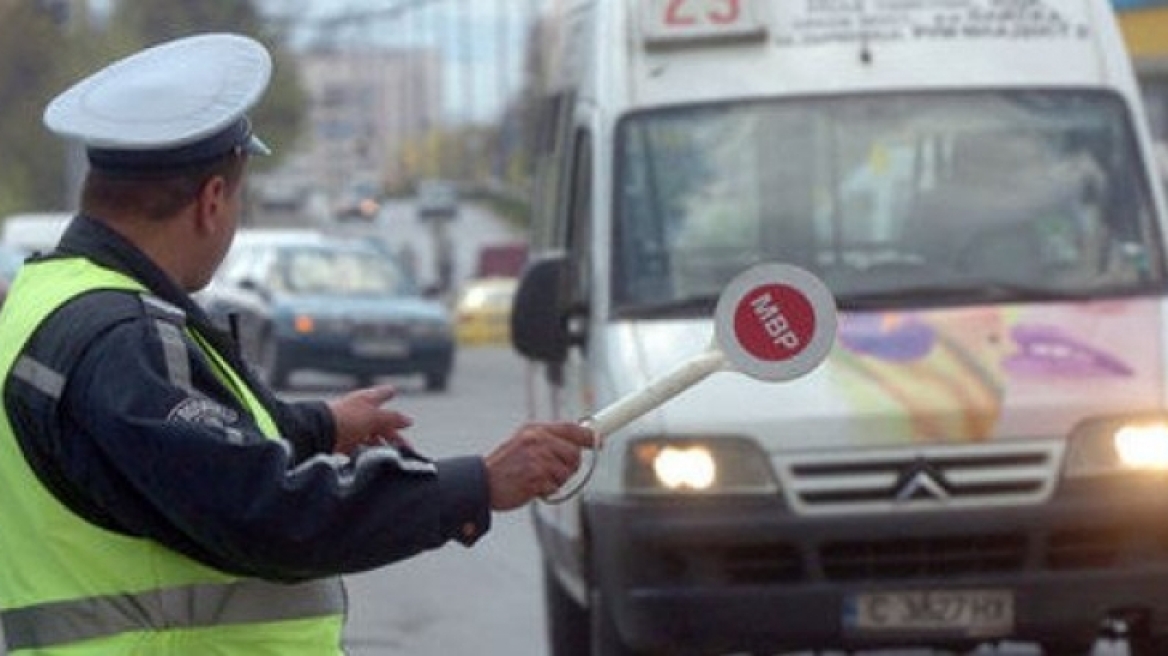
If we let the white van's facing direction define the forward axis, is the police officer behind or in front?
in front

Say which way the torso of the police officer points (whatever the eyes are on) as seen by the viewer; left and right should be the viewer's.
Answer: facing away from the viewer and to the right of the viewer

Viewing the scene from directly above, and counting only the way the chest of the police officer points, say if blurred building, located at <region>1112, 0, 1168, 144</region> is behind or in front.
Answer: in front

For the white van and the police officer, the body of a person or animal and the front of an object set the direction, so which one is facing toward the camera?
the white van

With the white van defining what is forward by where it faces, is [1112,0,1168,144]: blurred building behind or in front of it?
behind

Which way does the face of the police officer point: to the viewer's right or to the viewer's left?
to the viewer's right

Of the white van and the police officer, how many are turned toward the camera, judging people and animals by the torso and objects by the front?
1

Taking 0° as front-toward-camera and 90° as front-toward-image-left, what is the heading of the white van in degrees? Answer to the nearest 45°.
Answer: approximately 0°
